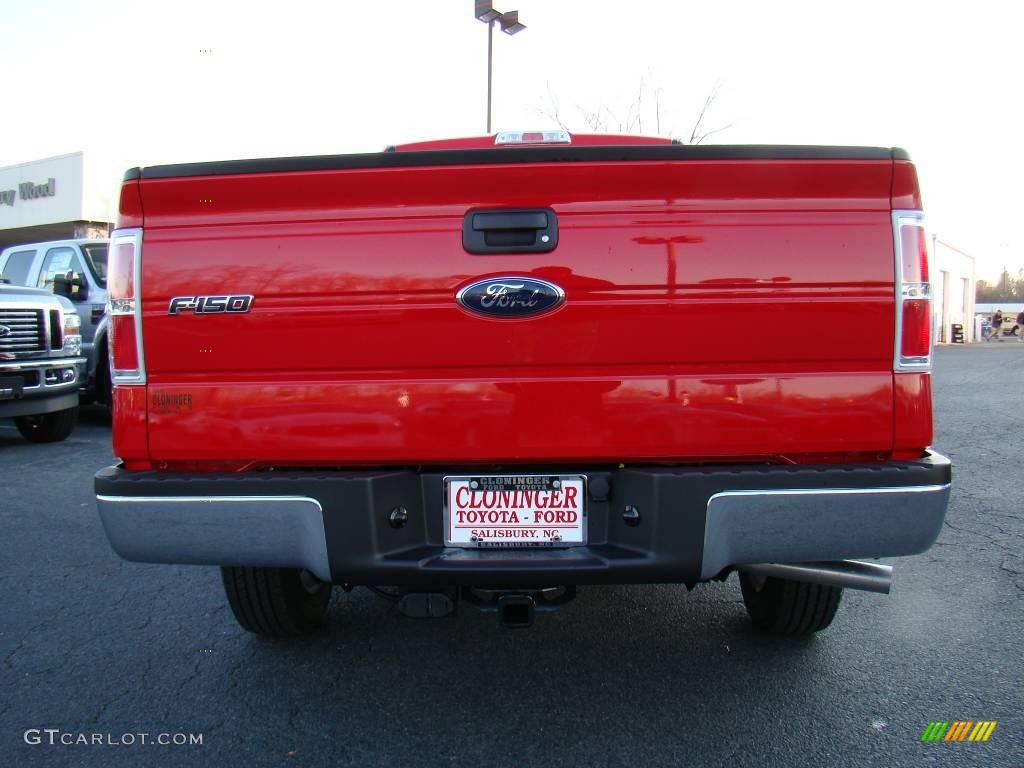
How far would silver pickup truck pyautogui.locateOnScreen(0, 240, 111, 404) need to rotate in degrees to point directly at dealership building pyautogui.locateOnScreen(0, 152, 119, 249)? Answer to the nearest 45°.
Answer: approximately 135° to its left

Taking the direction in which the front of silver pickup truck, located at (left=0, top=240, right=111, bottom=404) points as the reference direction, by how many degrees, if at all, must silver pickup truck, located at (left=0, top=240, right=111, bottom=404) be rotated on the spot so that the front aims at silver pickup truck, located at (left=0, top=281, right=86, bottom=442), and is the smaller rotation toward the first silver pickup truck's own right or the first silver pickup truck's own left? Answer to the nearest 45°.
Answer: approximately 45° to the first silver pickup truck's own right

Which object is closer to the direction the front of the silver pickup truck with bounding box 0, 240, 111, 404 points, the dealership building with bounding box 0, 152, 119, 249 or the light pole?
the light pole

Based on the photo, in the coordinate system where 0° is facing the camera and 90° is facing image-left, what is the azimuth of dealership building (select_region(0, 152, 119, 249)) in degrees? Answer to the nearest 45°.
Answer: approximately 45°

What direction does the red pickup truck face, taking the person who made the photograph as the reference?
facing away from the viewer

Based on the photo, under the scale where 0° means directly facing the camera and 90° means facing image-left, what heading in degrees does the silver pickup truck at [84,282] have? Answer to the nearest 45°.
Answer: approximately 315°

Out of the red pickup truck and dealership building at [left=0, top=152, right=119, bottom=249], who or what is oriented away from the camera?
the red pickup truck

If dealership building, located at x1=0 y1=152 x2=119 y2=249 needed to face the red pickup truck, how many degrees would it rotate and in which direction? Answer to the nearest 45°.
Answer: approximately 45° to its left

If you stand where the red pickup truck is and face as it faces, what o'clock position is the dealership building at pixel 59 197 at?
The dealership building is roughly at 11 o'clock from the red pickup truck.

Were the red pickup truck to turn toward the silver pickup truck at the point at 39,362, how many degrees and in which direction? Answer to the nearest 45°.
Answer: approximately 45° to its left
